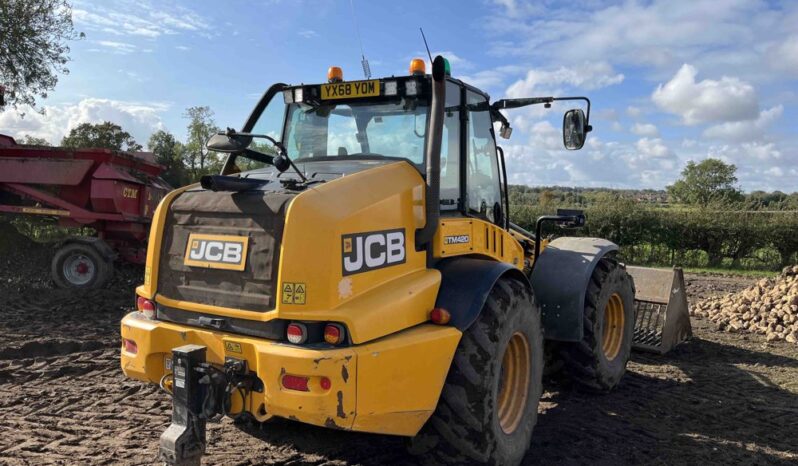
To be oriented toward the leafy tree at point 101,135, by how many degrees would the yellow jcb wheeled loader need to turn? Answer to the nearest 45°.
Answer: approximately 90° to its left

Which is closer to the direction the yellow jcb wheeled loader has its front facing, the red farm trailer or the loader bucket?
the loader bucket

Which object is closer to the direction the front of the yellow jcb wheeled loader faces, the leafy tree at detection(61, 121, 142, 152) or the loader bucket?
the loader bucket

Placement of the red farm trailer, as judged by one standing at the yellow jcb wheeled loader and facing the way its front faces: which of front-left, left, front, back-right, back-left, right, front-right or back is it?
left

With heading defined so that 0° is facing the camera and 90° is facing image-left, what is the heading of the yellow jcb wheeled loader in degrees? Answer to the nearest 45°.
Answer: approximately 225°

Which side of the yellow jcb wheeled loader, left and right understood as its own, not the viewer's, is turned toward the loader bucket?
front
